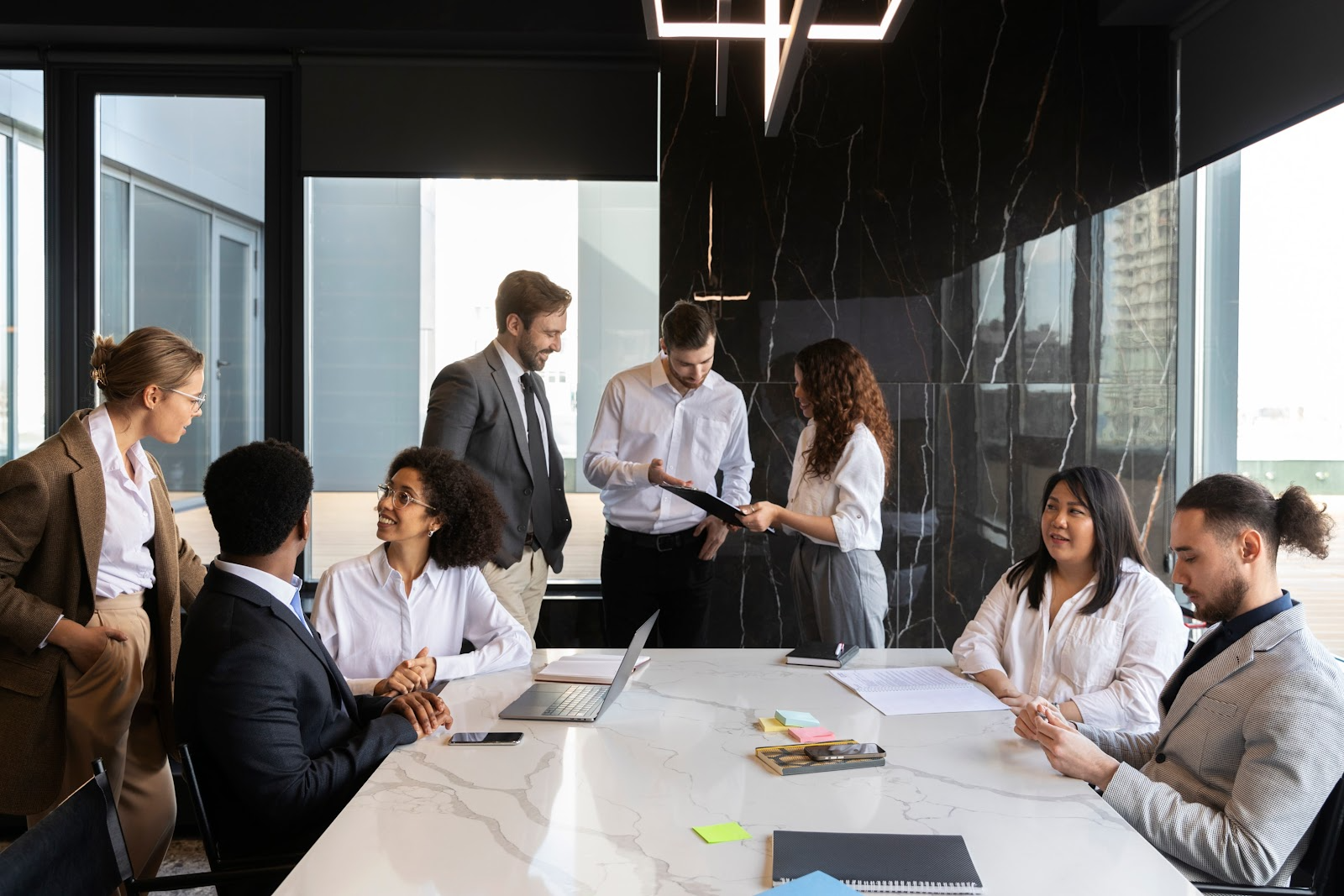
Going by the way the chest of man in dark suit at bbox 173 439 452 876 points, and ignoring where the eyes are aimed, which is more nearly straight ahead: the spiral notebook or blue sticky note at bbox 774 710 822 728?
the blue sticky note

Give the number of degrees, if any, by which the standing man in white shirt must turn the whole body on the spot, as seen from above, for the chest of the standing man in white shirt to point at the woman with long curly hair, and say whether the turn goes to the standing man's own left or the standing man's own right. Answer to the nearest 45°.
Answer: approximately 45° to the standing man's own left

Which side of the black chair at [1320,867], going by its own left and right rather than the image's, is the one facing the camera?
left

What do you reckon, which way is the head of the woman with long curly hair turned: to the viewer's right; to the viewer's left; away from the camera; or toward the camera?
to the viewer's left

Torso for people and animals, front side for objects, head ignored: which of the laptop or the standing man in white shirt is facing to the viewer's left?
the laptop

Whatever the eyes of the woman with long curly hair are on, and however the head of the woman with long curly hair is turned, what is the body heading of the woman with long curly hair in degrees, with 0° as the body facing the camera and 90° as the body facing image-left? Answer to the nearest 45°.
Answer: approximately 90°

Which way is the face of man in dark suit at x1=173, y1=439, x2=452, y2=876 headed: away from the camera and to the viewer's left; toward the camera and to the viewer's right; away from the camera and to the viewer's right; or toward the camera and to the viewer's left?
away from the camera and to the viewer's right

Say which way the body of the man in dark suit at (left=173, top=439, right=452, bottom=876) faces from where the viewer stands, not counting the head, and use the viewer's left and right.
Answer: facing to the right of the viewer

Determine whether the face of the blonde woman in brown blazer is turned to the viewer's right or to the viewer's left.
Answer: to the viewer's right

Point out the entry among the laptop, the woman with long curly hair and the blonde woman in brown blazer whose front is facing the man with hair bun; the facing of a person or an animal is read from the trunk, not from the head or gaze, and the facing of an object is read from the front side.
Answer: the blonde woman in brown blazer

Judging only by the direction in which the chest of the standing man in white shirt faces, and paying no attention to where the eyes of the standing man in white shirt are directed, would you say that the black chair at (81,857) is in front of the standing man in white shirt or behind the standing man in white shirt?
in front

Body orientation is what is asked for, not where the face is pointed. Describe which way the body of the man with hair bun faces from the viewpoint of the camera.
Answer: to the viewer's left

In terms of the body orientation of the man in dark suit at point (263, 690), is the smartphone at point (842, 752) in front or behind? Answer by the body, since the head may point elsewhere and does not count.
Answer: in front

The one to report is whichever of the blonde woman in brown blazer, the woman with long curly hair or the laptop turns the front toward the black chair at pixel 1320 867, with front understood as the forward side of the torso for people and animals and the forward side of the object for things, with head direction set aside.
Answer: the blonde woman in brown blazer

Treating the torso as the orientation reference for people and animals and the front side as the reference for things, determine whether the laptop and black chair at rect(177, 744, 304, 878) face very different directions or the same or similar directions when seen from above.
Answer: very different directions
